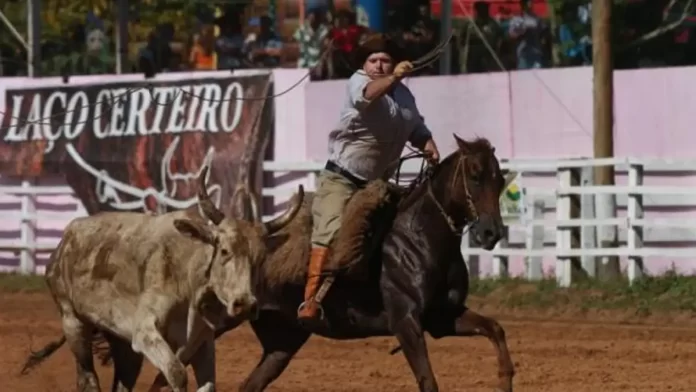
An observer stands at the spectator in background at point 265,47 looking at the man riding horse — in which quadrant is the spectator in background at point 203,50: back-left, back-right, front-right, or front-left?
back-right

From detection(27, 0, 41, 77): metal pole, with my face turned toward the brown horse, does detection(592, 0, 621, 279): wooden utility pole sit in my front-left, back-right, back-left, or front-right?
front-left

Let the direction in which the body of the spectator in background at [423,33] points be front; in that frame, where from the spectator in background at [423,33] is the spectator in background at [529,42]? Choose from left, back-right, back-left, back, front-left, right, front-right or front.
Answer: left

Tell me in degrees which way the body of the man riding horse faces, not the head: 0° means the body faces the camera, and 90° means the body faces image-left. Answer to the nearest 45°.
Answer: approximately 315°

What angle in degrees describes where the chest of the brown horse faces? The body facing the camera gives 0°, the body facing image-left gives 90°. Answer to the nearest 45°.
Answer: approximately 315°

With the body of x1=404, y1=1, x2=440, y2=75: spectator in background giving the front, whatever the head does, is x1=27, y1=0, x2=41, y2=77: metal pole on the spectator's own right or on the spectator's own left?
on the spectator's own right

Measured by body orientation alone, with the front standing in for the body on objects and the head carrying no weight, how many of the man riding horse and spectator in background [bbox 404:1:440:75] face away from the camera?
0

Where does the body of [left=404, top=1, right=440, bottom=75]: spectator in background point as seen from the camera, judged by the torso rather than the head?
toward the camera
